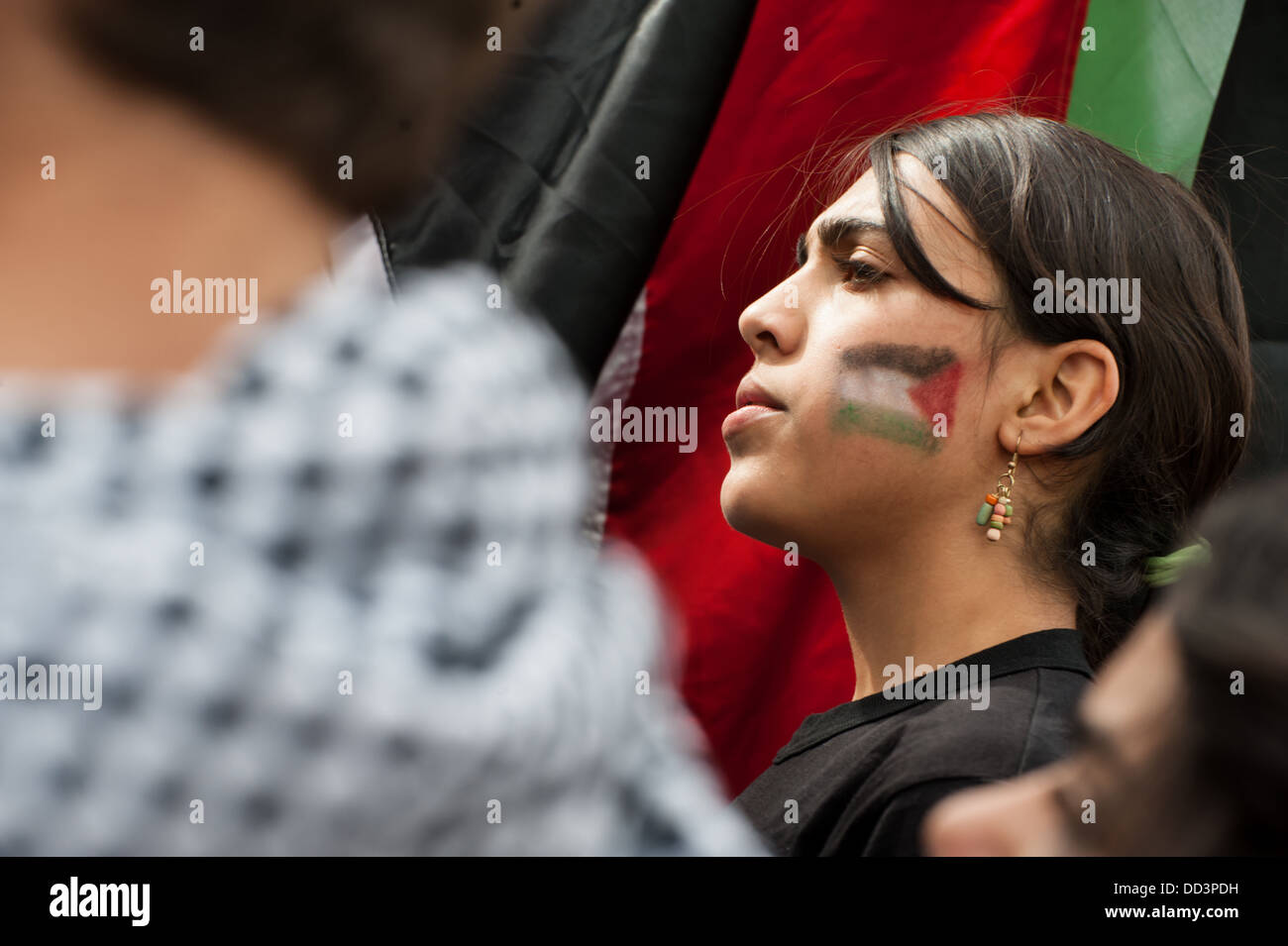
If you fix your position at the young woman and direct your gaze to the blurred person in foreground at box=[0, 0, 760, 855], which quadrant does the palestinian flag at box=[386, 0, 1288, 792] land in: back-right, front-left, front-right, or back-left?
back-right

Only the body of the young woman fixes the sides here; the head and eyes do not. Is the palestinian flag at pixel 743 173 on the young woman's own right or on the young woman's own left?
on the young woman's own right

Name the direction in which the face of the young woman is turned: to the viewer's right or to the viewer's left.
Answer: to the viewer's left

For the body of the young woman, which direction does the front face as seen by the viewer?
to the viewer's left

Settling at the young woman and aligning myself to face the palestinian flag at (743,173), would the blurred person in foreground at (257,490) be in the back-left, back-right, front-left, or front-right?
back-left

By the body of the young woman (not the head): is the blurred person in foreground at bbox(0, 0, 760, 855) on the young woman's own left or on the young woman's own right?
on the young woman's own left
